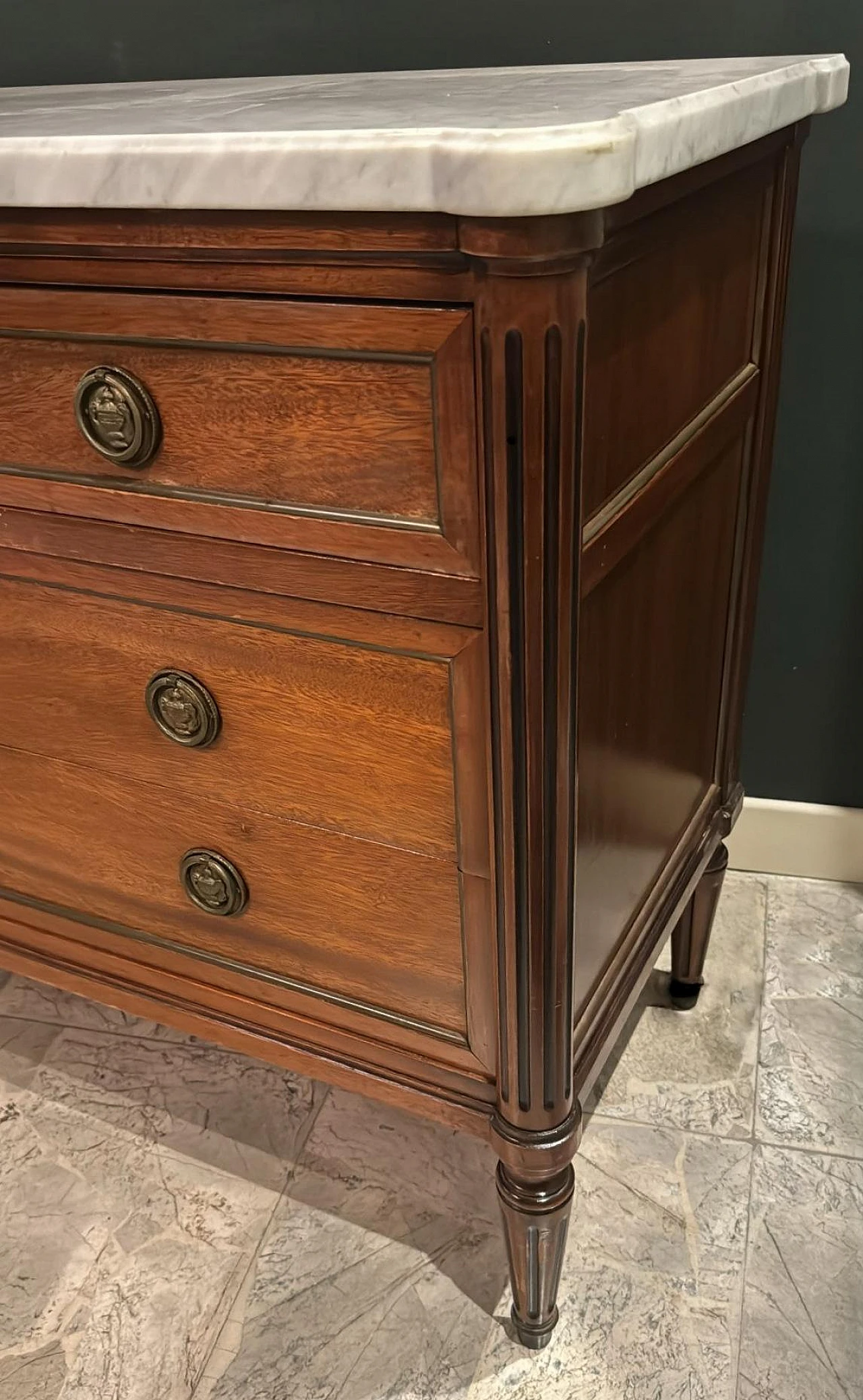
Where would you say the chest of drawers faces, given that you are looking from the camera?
facing the viewer and to the left of the viewer
